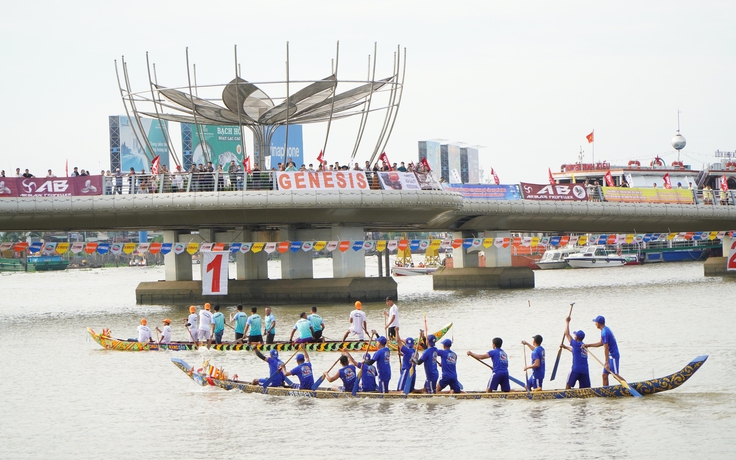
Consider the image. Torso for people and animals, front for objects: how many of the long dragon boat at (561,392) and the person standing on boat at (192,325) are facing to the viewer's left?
2

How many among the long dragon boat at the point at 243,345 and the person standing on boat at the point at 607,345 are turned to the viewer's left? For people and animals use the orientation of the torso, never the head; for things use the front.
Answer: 2

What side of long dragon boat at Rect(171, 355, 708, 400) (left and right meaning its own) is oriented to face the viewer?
left

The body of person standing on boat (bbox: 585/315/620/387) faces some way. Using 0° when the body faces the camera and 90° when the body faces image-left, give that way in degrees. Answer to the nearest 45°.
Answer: approximately 90°

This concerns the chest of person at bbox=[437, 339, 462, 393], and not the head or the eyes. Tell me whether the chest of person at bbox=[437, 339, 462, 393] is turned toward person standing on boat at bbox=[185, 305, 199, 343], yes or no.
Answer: yes

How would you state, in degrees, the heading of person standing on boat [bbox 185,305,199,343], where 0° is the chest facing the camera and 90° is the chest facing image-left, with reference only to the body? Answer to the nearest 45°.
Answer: approximately 90°

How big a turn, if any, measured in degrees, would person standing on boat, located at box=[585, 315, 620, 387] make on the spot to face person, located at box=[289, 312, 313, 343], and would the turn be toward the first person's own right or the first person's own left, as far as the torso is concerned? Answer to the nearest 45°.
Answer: approximately 45° to the first person's own right

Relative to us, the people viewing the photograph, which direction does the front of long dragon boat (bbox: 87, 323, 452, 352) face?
facing to the left of the viewer

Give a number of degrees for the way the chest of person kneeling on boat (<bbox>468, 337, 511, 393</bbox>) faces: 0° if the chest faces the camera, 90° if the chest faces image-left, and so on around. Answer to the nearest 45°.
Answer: approximately 135°

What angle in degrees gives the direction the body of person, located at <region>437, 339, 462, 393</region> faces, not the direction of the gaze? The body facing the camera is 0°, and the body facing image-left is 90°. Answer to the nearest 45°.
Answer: approximately 135°

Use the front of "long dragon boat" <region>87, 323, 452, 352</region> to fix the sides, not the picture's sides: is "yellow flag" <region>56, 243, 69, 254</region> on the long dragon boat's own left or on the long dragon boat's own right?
on the long dragon boat's own right
